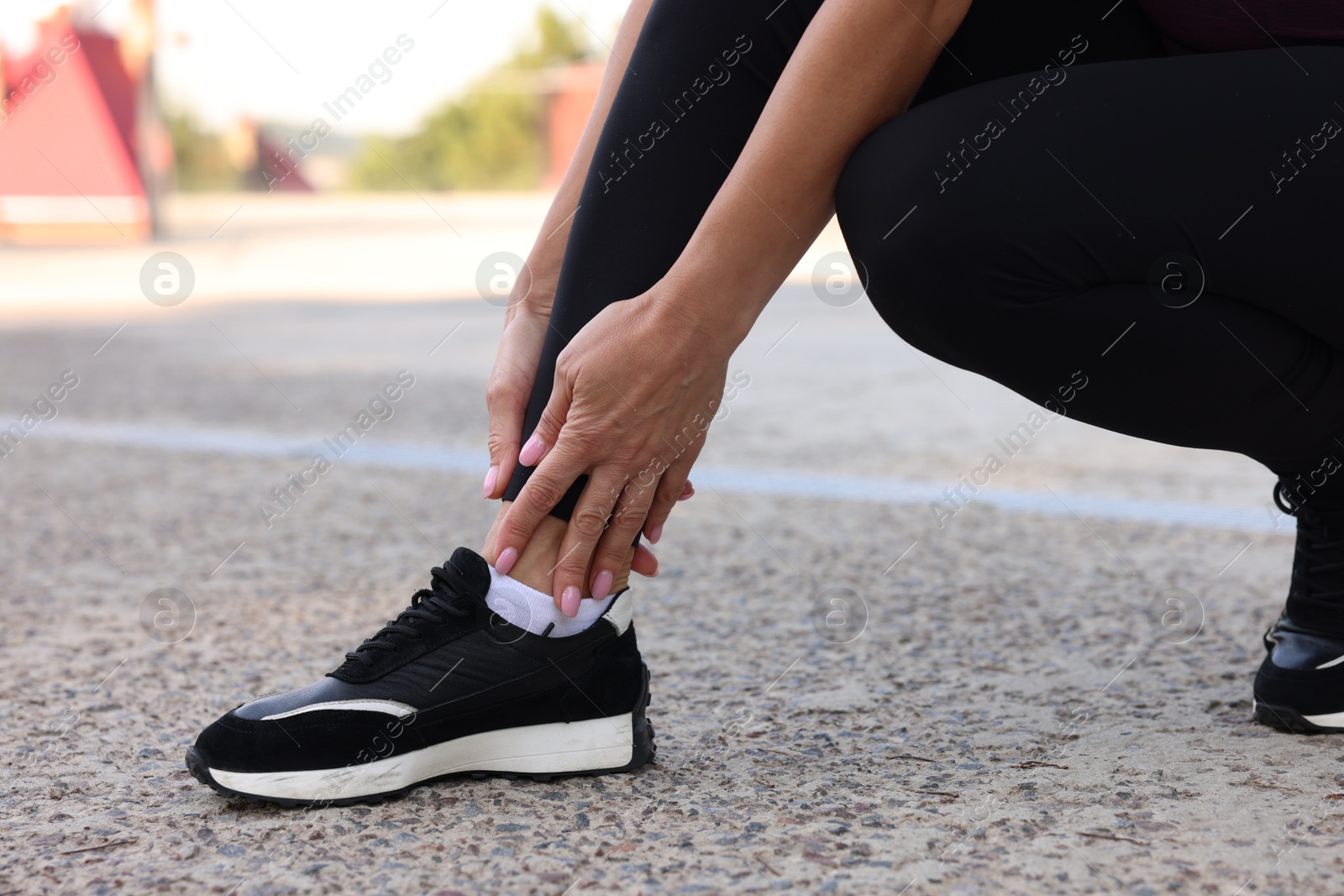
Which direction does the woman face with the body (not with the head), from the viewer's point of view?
to the viewer's left

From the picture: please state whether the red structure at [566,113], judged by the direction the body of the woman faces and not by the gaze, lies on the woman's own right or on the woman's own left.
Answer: on the woman's own right

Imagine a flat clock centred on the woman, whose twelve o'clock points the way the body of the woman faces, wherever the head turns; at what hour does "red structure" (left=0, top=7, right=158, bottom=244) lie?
The red structure is roughly at 2 o'clock from the woman.

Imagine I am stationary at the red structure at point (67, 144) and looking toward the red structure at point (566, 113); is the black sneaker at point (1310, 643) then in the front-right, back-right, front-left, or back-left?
back-right

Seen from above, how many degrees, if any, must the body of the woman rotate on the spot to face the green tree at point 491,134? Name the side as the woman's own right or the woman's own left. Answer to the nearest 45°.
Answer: approximately 90° to the woman's own right
